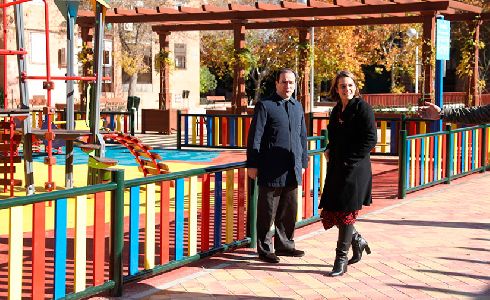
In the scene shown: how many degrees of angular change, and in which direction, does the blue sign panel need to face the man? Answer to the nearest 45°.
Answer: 0° — it already faces them

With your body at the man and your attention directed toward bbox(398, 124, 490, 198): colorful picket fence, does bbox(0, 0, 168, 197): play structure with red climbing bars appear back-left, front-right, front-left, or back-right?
front-left

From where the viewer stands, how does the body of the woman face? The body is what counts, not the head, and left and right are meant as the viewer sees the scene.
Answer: facing the viewer and to the left of the viewer

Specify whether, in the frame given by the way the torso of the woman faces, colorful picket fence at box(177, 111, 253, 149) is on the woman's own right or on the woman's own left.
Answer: on the woman's own right

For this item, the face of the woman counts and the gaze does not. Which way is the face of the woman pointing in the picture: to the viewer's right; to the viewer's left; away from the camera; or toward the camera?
toward the camera

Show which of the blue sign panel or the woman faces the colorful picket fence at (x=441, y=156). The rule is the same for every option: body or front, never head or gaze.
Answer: the blue sign panel

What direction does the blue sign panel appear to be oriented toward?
toward the camera

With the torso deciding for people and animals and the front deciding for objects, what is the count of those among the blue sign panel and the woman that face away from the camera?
0

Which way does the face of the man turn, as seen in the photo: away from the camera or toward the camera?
toward the camera

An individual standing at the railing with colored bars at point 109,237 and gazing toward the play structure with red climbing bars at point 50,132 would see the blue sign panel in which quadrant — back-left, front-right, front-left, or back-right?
front-right

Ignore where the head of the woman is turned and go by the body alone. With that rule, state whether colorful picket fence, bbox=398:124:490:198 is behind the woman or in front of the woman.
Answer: behind

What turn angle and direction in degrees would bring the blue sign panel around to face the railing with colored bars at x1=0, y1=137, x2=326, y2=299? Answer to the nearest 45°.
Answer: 0° — it already faces it

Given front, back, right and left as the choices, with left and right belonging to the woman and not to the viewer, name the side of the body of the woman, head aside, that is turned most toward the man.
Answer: right

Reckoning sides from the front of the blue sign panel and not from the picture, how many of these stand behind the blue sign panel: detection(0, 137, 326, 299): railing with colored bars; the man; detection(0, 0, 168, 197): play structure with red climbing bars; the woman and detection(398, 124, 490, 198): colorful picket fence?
0

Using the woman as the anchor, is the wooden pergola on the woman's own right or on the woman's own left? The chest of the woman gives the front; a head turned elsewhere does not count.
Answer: on the woman's own right
